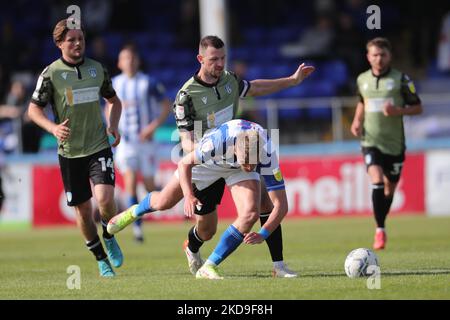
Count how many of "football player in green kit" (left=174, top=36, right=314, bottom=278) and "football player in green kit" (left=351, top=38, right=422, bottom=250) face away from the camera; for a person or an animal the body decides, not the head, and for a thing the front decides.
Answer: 0

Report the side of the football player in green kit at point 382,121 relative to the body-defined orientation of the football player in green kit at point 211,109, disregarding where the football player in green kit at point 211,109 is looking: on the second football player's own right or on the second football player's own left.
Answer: on the second football player's own left

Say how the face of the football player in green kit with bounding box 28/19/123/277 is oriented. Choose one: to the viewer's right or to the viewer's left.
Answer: to the viewer's right

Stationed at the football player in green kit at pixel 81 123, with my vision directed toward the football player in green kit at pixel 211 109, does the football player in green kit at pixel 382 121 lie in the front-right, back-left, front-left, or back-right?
front-left

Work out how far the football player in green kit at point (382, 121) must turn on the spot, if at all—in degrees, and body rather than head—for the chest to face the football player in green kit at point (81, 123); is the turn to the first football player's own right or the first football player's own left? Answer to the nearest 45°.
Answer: approximately 45° to the first football player's own right

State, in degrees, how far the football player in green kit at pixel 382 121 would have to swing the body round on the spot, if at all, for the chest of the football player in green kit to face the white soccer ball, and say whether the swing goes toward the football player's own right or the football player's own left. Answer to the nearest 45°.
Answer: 0° — they already face it

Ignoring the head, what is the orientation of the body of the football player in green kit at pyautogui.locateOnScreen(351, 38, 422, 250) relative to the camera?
toward the camera

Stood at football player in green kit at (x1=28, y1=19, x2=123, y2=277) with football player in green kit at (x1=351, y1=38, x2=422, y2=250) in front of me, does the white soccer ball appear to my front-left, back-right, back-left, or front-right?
front-right

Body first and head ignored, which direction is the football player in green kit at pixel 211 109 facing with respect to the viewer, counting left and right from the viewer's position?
facing the viewer and to the right of the viewer

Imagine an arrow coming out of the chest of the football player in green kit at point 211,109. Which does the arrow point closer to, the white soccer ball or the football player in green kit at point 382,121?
the white soccer ball
